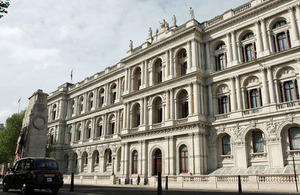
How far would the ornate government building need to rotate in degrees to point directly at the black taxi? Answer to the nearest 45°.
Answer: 0° — it already faces it

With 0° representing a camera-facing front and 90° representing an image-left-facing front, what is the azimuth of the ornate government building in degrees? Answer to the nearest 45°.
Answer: approximately 45°
